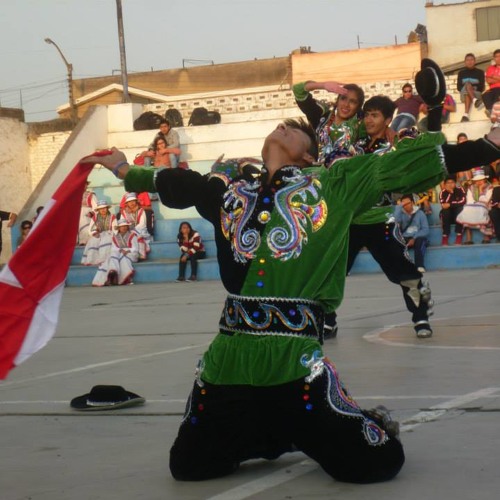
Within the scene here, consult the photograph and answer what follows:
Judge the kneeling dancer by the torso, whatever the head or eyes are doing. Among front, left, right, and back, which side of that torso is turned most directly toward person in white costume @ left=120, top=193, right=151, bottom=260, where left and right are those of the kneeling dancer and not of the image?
back

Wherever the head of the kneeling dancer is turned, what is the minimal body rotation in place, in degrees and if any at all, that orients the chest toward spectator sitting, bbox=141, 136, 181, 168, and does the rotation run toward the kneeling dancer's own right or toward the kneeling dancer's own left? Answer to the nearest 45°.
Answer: approximately 180°

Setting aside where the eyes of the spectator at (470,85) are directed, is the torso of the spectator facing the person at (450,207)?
yes

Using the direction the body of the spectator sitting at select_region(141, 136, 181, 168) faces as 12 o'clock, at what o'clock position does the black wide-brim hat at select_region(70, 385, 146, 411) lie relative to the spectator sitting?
The black wide-brim hat is roughly at 12 o'clock from the spectator sitting.

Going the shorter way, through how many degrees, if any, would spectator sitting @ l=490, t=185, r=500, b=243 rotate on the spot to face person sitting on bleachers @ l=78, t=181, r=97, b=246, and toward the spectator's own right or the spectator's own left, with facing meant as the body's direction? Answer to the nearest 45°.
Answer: approximately 90° to the spectator's own right
